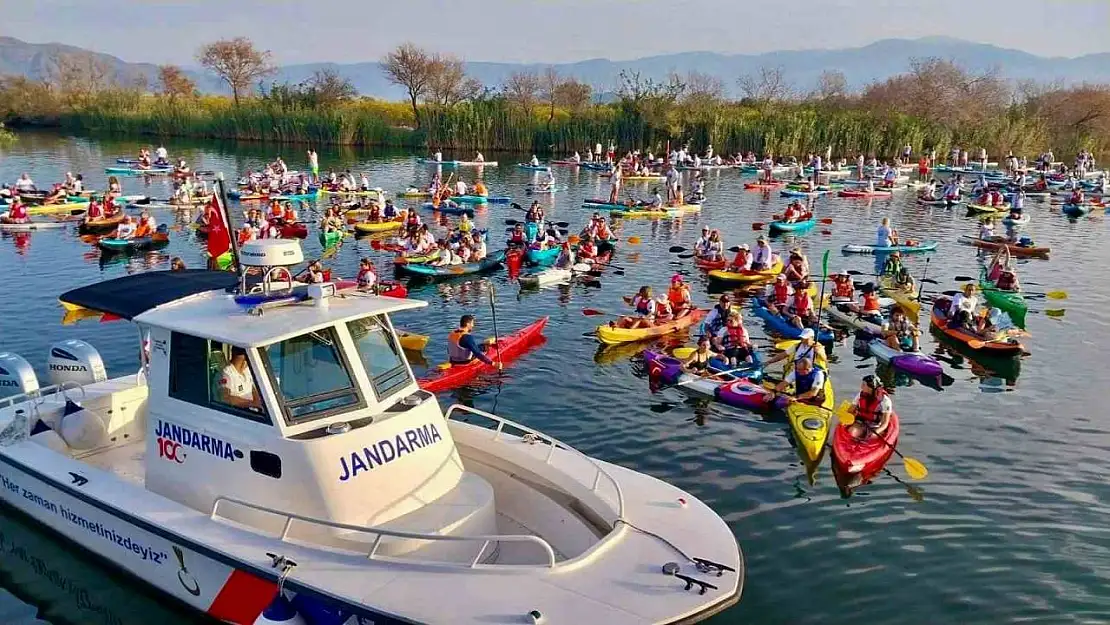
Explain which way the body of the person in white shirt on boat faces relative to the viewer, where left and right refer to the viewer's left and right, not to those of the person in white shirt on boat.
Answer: facing the viewer and to the right of the viewer

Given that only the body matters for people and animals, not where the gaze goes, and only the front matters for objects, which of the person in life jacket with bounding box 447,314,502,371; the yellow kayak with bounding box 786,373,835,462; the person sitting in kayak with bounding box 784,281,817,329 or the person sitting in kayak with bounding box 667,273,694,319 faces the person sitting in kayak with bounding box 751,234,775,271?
the person in life jacket

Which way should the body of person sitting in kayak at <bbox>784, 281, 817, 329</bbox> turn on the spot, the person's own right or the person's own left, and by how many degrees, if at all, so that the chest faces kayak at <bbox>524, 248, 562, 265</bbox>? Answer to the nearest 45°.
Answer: approximately 135° to the person's own right

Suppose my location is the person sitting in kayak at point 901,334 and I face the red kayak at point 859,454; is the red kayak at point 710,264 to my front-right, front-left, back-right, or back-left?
back-right

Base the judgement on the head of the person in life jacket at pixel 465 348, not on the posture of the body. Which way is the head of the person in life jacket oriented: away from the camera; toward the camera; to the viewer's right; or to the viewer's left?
to the viewer's right

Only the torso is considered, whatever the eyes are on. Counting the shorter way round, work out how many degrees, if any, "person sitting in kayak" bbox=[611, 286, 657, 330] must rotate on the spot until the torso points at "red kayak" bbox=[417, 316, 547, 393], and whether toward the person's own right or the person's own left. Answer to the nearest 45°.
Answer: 0° — they already face it

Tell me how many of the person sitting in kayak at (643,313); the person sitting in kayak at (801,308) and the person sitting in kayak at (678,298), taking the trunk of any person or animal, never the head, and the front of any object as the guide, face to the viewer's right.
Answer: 0

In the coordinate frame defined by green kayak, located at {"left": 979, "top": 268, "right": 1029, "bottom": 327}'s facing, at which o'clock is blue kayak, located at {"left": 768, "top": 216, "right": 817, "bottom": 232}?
The blue kayak is roughly at 6 o'clock from the green kayak.

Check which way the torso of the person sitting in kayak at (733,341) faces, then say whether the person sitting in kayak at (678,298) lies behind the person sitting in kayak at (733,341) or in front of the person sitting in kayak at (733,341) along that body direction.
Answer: behind

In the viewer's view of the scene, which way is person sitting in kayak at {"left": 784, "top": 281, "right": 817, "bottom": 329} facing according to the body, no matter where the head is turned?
toward the camera

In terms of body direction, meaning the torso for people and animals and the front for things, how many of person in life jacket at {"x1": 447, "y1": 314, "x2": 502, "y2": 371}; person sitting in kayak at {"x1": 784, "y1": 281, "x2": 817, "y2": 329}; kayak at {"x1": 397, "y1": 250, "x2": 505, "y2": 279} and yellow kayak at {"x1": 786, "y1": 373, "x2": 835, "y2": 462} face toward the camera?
2

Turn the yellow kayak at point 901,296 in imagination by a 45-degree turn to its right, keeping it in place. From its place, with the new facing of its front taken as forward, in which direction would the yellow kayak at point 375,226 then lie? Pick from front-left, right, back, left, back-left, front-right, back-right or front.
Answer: right

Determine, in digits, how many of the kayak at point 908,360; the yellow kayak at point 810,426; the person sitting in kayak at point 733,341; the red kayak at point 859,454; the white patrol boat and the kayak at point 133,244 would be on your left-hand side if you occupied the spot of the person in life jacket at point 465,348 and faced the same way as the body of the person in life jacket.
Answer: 1

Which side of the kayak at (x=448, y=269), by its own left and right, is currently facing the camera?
right

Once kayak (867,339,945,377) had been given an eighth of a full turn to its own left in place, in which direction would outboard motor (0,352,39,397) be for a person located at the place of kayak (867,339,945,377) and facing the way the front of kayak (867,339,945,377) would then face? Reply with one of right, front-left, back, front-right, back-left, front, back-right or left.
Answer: back-right

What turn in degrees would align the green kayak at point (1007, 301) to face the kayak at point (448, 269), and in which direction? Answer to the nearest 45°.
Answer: approximately 135° to its right

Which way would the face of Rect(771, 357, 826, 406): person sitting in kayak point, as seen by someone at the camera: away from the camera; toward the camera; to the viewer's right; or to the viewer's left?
toward the camera

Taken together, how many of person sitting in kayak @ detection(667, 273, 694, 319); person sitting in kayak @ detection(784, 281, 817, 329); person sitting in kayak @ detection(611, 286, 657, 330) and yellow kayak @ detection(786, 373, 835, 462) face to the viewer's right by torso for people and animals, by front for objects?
0

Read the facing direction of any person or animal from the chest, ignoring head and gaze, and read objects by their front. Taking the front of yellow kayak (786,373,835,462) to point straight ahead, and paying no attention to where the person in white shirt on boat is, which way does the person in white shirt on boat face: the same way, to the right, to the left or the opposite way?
to the left

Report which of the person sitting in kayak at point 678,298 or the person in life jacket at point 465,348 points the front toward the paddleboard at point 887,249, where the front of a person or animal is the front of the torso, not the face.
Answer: the person in life jacket

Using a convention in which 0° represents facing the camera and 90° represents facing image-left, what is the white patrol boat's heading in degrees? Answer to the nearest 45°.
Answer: approximately 315°

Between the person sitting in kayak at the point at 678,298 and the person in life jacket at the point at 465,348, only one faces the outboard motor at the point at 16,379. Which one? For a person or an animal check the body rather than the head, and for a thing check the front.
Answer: the person sitting in kayak
